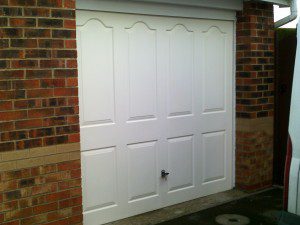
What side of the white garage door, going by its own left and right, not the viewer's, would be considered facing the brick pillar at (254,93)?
left

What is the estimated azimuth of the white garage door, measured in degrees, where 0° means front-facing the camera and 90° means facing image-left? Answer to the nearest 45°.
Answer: approximately 315°
